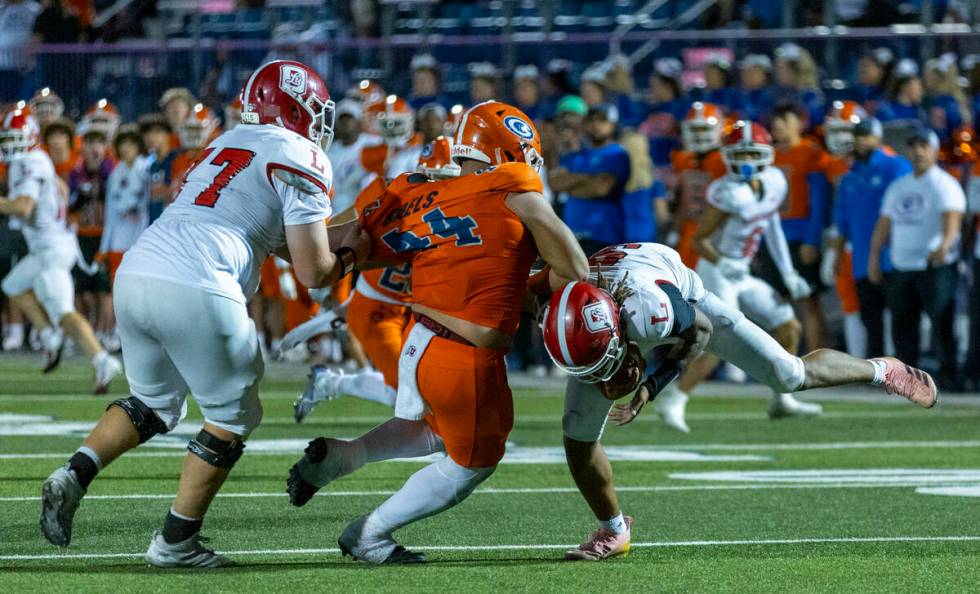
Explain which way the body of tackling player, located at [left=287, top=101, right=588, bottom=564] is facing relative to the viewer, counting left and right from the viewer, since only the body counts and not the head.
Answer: facing away from the viewer and to the right of the viewer

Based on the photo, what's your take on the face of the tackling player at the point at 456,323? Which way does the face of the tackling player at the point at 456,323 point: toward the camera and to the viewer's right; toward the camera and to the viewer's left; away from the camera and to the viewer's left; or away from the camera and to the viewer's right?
away from the camera and to the viewer's right

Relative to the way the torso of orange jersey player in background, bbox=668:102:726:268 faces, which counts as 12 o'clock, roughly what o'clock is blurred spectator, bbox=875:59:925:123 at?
The blurred spectator is roughly at 8 o'clock from the orange jersey player in background.

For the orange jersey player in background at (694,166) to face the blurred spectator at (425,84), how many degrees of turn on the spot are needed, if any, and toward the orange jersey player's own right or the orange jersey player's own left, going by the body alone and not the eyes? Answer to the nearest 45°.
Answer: approximately 135° to the orange jersey player's own right

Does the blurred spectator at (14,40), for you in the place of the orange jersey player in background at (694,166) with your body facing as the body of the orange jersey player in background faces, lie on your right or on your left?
on your right

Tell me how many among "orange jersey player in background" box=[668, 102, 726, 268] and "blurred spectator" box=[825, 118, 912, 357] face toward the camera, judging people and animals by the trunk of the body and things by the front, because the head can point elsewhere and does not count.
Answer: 2
